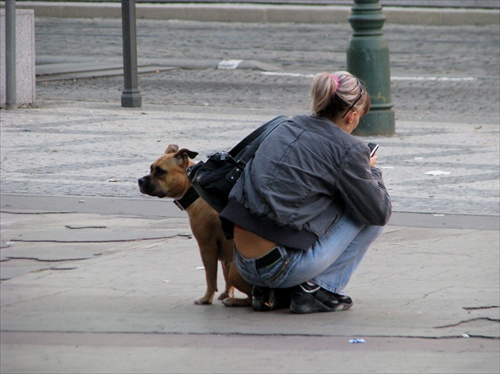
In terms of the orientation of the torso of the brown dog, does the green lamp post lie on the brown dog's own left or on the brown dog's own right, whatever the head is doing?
on the brown dog's own right

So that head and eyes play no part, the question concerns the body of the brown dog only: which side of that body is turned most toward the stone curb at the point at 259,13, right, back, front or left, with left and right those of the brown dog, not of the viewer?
right

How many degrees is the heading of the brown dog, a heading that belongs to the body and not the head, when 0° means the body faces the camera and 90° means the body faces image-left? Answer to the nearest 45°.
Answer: approximately 90°

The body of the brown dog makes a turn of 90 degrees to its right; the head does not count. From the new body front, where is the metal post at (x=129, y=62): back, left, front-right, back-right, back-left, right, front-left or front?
front

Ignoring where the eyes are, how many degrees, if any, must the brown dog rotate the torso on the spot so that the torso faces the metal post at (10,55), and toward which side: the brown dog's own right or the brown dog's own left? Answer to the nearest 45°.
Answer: approximately 90° to the brown dog's own right
